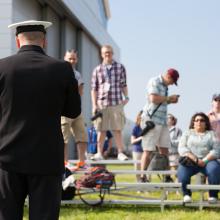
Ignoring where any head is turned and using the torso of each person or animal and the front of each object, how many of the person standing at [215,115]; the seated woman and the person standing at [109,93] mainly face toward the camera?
3

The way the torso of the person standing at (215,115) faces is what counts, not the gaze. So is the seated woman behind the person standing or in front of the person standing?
in front

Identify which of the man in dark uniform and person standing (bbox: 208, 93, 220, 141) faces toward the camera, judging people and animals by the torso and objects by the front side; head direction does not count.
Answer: the person standing

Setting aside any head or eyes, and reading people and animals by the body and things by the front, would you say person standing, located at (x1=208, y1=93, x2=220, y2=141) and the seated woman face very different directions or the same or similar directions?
same or similar directions

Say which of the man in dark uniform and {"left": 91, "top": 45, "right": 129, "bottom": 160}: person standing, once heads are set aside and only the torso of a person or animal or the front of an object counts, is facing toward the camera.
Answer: the person standing

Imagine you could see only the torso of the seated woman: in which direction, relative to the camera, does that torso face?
toward the camera

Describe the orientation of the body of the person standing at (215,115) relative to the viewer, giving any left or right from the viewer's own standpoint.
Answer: facing the viewer

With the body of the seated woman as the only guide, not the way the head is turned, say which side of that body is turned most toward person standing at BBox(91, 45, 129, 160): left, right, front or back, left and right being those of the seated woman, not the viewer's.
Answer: right

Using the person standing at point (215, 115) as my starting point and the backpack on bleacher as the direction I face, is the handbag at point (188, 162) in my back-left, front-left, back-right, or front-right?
front-left

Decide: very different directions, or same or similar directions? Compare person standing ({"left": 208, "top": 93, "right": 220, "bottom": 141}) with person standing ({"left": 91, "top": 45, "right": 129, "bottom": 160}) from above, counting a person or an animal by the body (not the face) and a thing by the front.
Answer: same or similar directions

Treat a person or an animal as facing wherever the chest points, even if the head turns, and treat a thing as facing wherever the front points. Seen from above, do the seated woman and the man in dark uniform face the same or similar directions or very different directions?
very different directions

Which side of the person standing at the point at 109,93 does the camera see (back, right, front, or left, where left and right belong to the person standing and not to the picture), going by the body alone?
front

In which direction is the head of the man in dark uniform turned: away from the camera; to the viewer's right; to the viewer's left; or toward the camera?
away from the camera

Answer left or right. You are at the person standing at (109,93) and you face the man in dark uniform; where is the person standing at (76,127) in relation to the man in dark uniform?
right

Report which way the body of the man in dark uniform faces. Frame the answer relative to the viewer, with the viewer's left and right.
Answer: facing away from the viewer
